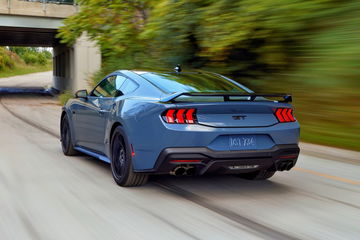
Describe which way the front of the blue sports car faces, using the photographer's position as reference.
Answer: facing away from the viewer and to the left of the viewer

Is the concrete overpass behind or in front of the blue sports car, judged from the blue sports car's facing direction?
in front
